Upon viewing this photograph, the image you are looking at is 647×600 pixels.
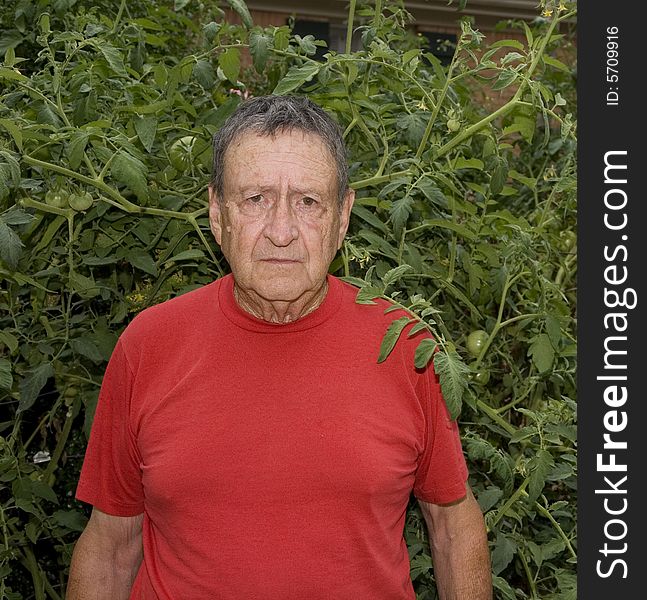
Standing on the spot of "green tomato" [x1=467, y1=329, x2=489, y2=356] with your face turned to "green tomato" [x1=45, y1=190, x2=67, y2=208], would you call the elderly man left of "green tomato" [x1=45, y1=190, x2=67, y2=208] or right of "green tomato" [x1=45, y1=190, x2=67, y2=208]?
left

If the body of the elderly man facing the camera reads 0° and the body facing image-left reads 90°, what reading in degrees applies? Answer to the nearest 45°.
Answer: approximately 0°

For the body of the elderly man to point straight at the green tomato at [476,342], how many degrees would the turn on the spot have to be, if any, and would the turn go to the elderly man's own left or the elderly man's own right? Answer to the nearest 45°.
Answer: approximately 135° to the elderly man's own left
